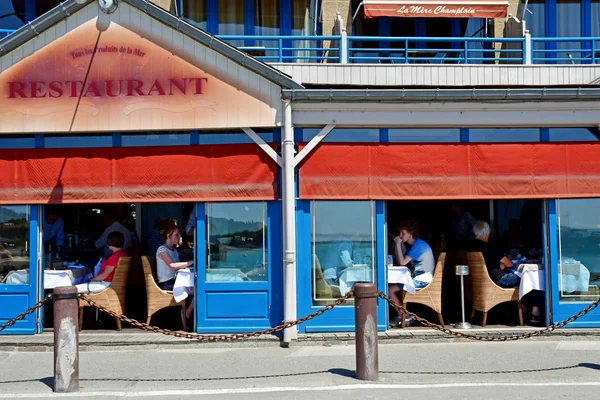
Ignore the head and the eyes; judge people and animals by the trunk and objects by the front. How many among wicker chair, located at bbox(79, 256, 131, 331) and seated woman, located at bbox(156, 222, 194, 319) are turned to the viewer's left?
1

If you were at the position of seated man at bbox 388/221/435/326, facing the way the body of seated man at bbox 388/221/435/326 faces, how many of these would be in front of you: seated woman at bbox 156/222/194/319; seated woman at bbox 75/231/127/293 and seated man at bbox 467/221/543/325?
2

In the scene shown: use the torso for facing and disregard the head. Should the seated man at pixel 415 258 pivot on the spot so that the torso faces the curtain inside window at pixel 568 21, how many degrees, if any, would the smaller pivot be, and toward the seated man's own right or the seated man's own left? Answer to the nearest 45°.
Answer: approximately 135° to the seated man's own right

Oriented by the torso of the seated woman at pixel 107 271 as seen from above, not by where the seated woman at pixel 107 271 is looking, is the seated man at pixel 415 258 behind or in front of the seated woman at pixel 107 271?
behind

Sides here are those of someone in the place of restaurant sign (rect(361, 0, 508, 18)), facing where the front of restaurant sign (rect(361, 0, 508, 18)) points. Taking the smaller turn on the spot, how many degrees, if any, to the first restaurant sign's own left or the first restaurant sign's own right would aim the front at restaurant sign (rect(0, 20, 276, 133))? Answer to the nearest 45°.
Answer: approximately 45° to the first restaurant sign's own right

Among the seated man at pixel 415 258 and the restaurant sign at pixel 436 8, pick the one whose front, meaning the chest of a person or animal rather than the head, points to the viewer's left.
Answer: the seated man

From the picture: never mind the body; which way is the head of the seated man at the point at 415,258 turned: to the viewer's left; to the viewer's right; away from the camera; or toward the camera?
to the viewer's left
